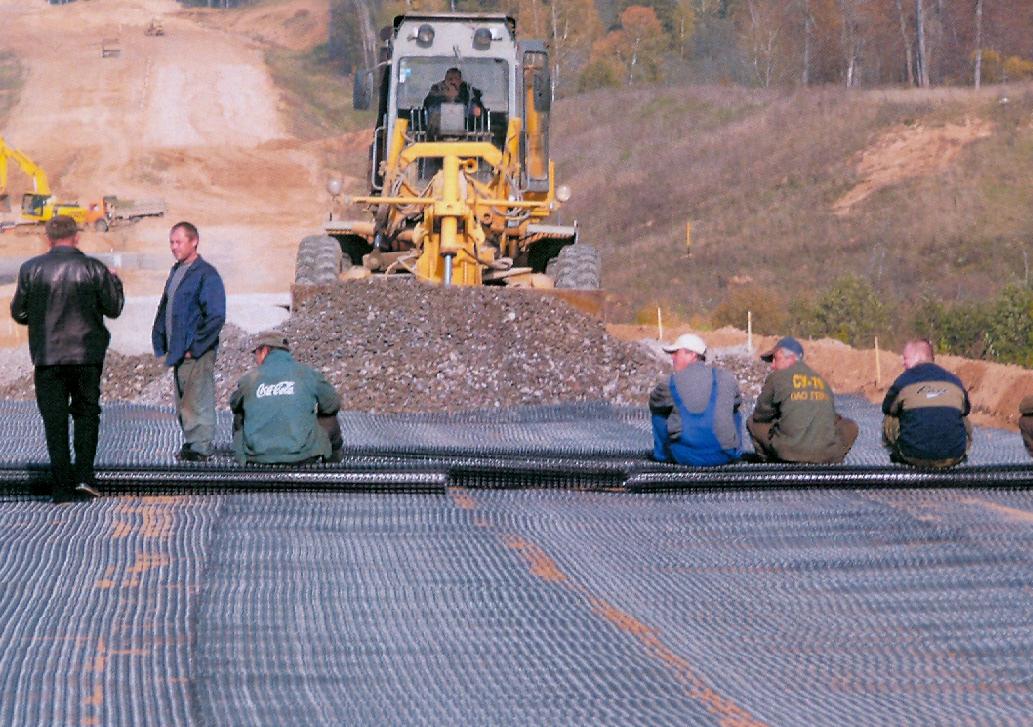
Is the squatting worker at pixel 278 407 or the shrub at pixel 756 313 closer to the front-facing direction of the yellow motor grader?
the squatting worker

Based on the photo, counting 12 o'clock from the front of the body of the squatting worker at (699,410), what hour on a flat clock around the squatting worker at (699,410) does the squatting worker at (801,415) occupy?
the squatting worker at (801,415) is roughly at 4 o'clock from the squatting worker at (699,410).

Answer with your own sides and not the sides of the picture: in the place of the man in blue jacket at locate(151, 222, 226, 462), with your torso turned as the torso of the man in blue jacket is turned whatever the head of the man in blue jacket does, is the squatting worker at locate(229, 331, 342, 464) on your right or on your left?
on your left

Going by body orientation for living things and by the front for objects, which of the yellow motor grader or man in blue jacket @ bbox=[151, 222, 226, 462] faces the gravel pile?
the yellow motor grader

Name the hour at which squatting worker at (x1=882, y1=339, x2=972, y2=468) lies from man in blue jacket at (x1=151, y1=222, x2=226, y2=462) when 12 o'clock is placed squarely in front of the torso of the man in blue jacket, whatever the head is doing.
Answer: The squatting worker is roughly at 8 o'clock from the man in blue jacket.

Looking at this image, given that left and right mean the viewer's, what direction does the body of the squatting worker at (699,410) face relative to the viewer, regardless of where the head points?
facing away from the viewer and to the left of the viewer

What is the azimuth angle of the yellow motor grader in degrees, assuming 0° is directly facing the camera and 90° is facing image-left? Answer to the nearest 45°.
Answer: approximately 0°

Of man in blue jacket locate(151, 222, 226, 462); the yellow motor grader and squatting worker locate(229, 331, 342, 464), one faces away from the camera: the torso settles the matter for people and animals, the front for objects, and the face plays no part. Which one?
the squatting worker

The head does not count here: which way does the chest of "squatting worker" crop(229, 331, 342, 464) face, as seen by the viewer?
away from the camera

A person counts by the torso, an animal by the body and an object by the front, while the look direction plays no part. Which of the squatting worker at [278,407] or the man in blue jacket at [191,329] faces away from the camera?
the squatting worker

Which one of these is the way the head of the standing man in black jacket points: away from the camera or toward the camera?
away from the camera

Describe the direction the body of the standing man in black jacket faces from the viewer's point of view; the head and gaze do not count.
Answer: away from the camera

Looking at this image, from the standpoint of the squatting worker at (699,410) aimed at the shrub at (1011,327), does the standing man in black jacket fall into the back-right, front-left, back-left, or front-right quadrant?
back-left

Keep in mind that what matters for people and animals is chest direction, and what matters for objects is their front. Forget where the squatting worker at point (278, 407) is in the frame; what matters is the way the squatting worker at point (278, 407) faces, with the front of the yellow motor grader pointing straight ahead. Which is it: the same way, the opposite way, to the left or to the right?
the opposite way

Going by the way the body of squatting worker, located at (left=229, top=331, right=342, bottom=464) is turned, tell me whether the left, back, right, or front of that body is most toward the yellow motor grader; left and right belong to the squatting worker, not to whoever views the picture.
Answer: front

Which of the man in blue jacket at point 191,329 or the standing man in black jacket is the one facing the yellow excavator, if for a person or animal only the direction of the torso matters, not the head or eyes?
the standing man in black jacket

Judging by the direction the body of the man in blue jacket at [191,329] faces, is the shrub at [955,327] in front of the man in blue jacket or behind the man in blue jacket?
behind

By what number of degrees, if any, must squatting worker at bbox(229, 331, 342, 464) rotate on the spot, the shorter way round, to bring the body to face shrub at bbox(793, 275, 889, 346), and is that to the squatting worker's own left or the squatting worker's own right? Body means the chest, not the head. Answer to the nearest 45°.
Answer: approximately 45° to the squatting worker's own right
